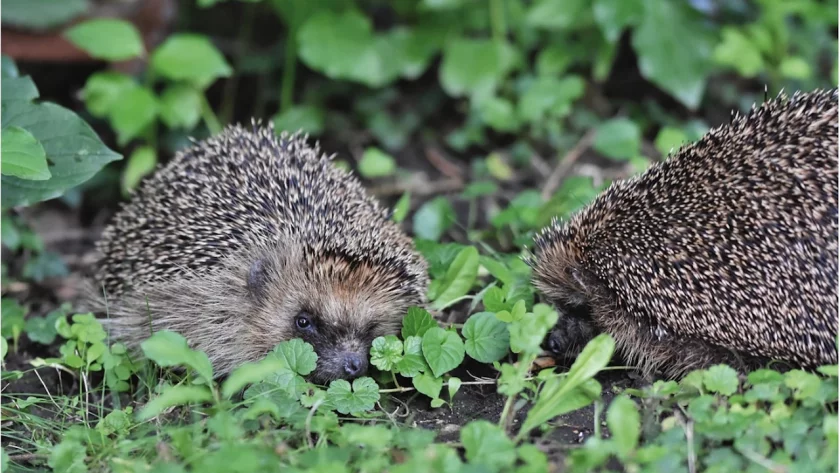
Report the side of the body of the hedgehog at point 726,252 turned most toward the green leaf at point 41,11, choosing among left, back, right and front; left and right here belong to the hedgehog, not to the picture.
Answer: front

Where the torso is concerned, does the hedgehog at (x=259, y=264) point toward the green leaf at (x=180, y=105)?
no

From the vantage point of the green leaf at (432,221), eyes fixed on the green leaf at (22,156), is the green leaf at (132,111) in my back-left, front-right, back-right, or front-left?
front-right

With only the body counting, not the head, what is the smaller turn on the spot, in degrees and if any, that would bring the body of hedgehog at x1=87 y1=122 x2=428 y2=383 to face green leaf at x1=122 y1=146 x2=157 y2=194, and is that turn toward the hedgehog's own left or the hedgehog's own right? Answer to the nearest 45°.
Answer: approximately 180°

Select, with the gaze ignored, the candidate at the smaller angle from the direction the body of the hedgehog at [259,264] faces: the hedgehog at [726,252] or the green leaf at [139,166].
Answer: the hedgehog

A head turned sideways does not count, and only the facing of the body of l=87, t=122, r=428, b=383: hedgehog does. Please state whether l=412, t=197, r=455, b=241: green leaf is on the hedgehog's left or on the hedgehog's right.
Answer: on the hedgehog's left

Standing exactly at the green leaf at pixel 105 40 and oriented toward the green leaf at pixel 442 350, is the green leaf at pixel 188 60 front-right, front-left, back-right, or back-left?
front-left

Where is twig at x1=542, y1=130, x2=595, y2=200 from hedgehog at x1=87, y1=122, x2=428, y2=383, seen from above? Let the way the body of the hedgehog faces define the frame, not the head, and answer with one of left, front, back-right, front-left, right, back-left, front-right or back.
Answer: left

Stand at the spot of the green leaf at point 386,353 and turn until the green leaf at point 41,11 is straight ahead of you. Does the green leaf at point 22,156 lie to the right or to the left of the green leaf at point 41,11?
left

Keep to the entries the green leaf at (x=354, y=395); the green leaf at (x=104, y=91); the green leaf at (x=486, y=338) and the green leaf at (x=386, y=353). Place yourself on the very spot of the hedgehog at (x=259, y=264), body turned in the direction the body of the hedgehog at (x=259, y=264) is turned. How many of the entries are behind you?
1

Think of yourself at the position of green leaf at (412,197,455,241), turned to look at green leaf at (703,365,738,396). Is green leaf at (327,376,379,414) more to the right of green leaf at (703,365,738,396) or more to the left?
right

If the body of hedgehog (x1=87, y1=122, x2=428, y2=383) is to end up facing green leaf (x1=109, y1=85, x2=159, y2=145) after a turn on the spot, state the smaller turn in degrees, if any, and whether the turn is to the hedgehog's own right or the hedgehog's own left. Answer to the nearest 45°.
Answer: approximately 180°

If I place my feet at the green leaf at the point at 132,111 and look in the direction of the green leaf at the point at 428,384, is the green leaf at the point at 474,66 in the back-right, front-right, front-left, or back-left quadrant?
front-left

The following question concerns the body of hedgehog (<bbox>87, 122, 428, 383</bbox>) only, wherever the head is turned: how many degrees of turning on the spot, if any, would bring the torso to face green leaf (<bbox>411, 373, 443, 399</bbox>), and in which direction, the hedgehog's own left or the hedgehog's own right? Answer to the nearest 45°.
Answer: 0° — it already faces it

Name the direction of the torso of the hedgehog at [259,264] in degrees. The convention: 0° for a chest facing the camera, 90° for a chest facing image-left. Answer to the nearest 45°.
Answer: approximately 315°

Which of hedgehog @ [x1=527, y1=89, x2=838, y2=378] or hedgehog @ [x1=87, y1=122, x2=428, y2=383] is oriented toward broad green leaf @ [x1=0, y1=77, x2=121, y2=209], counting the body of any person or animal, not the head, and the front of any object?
hedgehog @ [x1=527, y1=89, x2=838, y2=378]

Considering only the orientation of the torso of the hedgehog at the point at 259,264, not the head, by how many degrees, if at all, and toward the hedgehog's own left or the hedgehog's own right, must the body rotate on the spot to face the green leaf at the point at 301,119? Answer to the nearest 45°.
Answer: approximately 135° to the hedgehog's own left

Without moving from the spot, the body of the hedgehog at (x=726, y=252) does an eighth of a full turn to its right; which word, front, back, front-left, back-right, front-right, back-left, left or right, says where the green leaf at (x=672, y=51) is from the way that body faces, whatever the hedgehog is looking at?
front-right

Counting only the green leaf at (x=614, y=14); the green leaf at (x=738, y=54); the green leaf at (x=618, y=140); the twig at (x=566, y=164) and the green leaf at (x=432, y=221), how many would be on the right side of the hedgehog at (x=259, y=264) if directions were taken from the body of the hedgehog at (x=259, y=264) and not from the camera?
0

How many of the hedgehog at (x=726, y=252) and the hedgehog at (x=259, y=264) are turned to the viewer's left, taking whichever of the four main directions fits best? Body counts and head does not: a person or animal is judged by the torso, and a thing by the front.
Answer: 1

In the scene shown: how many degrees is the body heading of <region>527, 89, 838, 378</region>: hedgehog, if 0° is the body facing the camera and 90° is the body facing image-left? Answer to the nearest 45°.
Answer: approximately 90°
